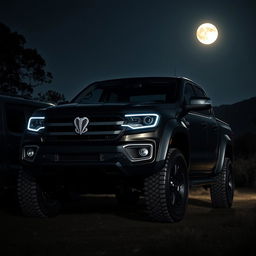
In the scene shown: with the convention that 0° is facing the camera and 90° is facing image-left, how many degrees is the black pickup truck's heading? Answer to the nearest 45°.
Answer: approximately 45°
